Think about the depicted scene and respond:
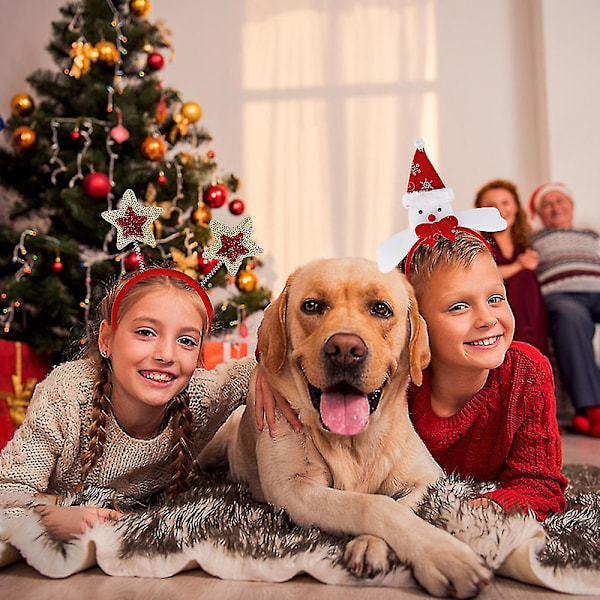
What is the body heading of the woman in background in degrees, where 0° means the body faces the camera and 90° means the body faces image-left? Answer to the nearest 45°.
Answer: approximately 0°

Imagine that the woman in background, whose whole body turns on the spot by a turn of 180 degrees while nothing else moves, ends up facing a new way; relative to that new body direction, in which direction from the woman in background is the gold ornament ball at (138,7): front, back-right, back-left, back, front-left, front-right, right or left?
back-left

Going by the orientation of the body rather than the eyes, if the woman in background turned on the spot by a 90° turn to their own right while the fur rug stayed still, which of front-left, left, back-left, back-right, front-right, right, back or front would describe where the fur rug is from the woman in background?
left

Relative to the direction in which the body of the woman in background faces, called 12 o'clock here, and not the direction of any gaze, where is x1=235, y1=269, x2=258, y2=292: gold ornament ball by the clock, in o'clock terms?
The gold ornament ball is roughly at 2 o'clock from the woman in background.

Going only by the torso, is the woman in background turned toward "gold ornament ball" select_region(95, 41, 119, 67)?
no

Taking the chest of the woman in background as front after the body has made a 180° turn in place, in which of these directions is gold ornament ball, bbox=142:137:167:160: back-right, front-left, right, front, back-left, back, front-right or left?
back-left

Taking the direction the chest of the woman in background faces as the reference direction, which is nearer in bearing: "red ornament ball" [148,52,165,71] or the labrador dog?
the labrador dog

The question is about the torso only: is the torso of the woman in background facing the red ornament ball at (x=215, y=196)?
no

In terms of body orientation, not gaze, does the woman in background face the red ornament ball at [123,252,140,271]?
no

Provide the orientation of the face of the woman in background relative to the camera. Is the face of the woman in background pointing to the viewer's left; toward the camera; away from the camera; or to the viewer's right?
toward the camera

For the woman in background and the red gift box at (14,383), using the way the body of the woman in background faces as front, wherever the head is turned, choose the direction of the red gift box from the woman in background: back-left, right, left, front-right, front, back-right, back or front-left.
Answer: front-right

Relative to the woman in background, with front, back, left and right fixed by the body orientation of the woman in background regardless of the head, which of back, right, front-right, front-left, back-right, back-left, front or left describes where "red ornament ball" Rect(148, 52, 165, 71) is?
front-right

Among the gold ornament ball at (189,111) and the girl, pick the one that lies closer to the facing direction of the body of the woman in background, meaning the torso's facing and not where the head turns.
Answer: the girl

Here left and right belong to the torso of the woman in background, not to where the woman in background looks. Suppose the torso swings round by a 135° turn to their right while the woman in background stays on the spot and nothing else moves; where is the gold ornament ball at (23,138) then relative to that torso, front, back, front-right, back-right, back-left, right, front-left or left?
left

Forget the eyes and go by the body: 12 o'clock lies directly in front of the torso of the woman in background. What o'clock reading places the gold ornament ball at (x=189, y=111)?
The gold ornament ball is roughly at 2 o'clock from the woman in background.
